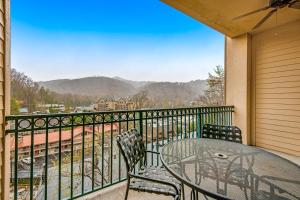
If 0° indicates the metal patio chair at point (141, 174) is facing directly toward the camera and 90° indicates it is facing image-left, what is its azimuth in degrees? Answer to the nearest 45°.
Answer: approximately 315°

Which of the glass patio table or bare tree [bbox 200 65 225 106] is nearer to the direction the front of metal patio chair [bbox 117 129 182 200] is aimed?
the glass patio table

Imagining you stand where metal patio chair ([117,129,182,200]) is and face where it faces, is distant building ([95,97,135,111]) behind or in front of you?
behind

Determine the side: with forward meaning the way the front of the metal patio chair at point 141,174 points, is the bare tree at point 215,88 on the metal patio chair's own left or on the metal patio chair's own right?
on the metal patio chair's own left

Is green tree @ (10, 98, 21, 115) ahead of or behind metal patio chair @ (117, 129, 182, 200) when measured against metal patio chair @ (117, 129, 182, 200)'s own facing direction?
behind

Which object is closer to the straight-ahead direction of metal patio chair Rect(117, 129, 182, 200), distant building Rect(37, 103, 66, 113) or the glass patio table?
the glass patio table
